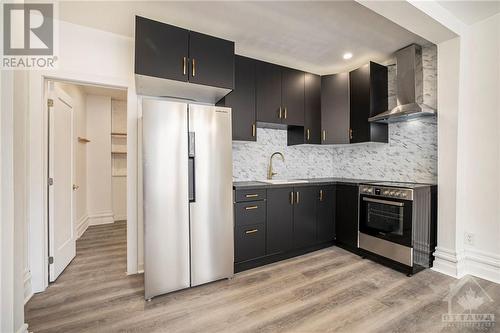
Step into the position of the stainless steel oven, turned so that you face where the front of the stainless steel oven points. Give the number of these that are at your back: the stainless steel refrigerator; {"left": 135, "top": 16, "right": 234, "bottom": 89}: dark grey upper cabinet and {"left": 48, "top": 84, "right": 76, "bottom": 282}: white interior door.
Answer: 0

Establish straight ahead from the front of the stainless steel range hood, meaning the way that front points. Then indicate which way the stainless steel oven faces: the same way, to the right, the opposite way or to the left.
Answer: the same way

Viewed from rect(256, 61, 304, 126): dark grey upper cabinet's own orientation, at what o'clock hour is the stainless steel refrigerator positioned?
The stainless steel refrigerator is roughly at 3 o'clock from the dark grey upper cabinet.

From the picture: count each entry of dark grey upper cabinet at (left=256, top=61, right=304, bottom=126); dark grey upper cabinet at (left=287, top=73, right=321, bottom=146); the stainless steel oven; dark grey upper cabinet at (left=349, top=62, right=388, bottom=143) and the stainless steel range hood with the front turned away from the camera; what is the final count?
0

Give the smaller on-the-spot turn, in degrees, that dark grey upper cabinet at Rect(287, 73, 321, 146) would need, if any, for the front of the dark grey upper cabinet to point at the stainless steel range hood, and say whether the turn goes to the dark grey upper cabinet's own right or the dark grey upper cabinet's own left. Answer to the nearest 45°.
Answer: approximately 45° to the dark grey upper cabinet's own left

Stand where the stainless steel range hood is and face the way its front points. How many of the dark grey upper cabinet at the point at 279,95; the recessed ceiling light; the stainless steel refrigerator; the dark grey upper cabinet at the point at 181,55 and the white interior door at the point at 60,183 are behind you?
0

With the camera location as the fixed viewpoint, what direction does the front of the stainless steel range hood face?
facing the viewer and to the left of the viewer

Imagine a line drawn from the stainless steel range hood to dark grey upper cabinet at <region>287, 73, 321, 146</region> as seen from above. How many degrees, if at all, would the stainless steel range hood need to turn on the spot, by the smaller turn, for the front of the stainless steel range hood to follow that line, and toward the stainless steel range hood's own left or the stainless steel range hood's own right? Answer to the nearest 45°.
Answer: approximately 45° to the stainless steel range hood's own right

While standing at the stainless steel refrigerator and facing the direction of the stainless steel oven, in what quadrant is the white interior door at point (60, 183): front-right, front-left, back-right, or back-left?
back-left

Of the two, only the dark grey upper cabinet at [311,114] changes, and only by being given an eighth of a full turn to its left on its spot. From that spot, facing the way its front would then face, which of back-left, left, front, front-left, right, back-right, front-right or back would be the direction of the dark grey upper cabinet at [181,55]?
back-right

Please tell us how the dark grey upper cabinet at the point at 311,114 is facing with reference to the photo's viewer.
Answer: facing the viewer and to the right of the viewer

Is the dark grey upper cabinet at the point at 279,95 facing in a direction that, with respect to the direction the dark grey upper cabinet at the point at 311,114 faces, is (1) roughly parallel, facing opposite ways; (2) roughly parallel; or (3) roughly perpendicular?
roughly parallel
